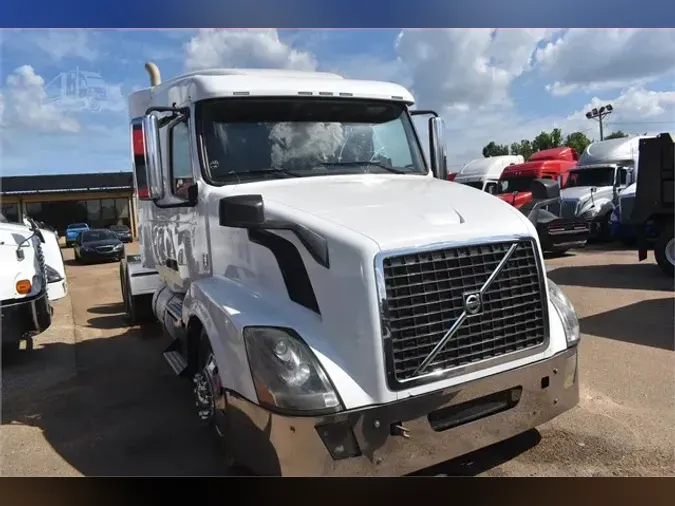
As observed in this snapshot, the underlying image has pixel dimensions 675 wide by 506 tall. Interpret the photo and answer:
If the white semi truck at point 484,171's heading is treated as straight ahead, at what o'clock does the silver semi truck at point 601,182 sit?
the silver semi truck at point 601,182 is roughly at 9 o'clock from the white semi truck at point 484,171.

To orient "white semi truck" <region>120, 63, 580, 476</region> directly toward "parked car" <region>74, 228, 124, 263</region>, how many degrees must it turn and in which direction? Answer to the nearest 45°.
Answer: approximately 180°

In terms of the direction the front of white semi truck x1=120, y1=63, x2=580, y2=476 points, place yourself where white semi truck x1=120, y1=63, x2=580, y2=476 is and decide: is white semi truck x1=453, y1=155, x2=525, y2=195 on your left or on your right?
on your left

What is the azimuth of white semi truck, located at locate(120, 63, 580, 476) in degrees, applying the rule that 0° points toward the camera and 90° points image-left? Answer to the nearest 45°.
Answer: approximately 315°
